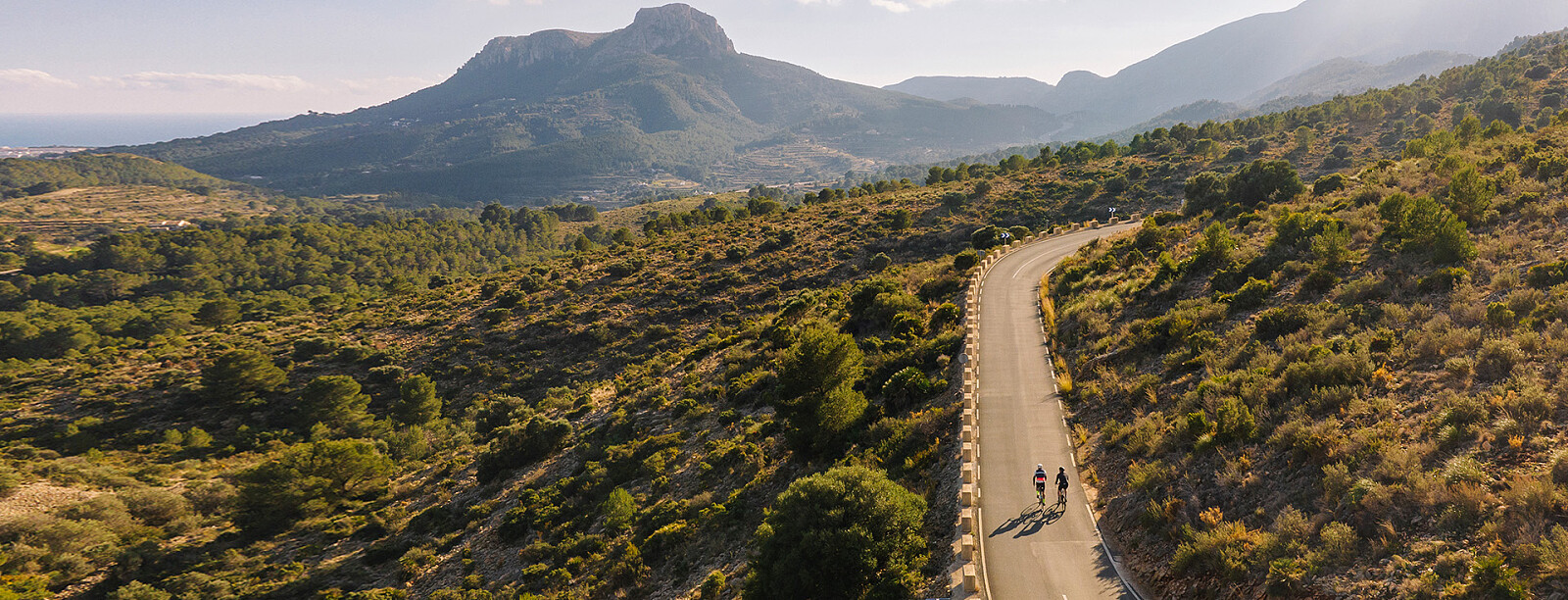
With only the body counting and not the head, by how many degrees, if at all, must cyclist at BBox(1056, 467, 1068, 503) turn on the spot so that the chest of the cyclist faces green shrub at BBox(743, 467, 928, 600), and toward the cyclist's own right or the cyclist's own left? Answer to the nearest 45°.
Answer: approximately 135° to the cyclist's own left

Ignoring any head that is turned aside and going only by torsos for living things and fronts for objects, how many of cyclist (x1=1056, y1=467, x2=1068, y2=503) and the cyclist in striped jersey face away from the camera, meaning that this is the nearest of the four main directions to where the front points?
2

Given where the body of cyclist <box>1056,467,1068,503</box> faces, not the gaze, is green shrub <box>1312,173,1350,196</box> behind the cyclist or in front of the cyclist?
in front

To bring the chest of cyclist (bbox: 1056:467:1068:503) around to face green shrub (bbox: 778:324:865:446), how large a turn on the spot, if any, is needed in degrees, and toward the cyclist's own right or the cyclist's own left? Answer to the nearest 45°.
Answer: approximately 45° to the cyclist's own left

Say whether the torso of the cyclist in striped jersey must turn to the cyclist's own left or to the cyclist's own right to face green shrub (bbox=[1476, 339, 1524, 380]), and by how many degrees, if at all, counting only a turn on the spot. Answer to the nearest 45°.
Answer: approximately 90° to the cyclist's own right

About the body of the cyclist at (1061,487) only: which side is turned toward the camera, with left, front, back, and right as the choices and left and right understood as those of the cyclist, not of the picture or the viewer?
back

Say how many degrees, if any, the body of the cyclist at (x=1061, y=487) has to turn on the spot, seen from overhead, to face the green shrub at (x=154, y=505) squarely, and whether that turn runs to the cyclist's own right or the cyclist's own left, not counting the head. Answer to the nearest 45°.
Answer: approximately 90° to the cyclist's own left

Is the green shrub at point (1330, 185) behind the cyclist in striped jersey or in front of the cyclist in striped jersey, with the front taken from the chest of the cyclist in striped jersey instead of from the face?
in front

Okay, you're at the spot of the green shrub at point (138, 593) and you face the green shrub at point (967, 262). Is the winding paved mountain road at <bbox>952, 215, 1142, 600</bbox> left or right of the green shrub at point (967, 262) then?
right

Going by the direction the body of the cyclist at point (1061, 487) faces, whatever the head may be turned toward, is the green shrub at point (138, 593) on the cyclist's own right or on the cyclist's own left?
on the cyclist's own left

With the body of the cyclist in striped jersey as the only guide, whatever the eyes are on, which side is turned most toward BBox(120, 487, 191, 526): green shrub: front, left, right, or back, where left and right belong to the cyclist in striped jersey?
left

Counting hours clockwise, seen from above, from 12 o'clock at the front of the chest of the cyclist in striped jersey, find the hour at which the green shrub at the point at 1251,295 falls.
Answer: The green shrub is roughly at 1 o'clock from the cyclist in striped jersey.

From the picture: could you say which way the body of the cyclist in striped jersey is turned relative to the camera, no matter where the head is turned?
away from the camera
